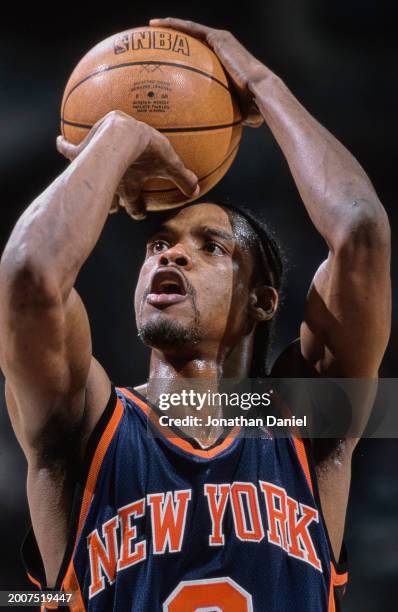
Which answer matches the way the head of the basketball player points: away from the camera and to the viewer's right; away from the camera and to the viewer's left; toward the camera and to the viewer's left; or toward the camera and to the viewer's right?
toward the camera and to the viewer's left

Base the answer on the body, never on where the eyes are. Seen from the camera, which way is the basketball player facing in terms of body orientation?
toward the camera
